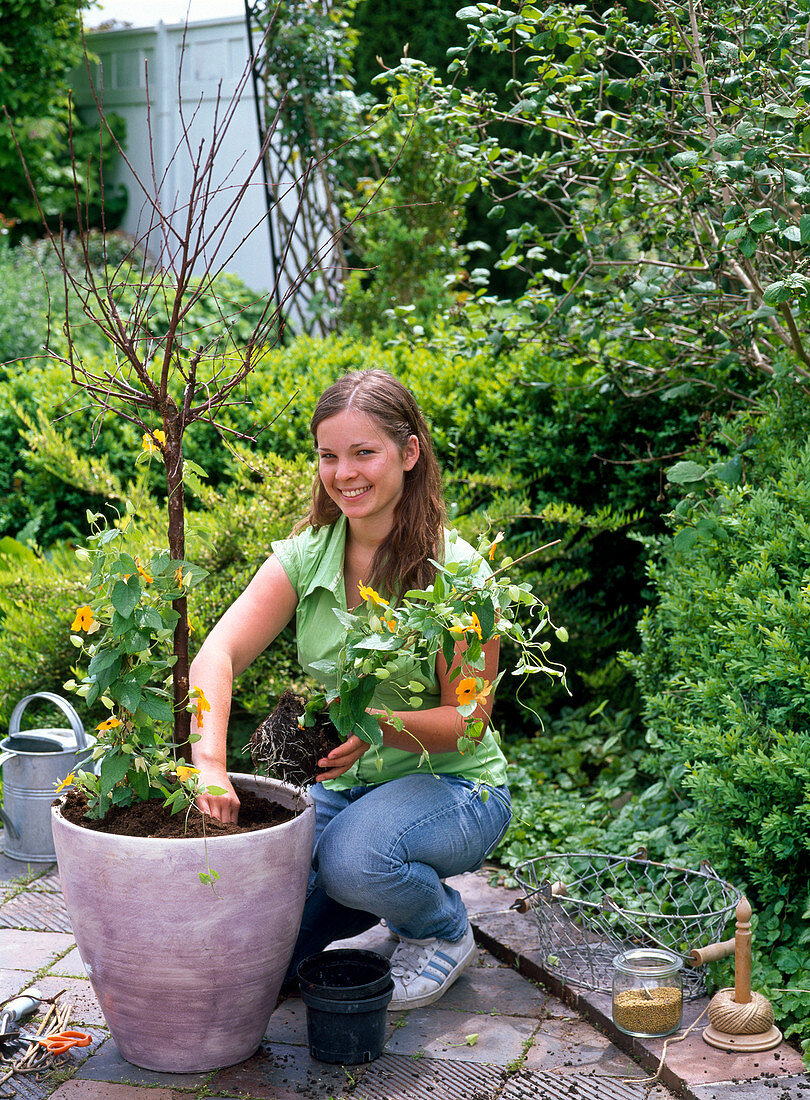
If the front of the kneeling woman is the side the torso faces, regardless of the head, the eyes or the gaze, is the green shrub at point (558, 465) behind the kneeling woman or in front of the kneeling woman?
behind

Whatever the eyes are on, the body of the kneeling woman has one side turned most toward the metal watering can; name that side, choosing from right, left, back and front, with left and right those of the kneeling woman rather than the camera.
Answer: right

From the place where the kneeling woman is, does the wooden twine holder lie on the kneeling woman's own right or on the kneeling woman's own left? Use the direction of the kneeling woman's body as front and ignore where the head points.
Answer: on the kneeling woman's own left

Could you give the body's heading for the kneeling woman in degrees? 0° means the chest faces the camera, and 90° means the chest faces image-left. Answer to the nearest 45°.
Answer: approximately 45°
